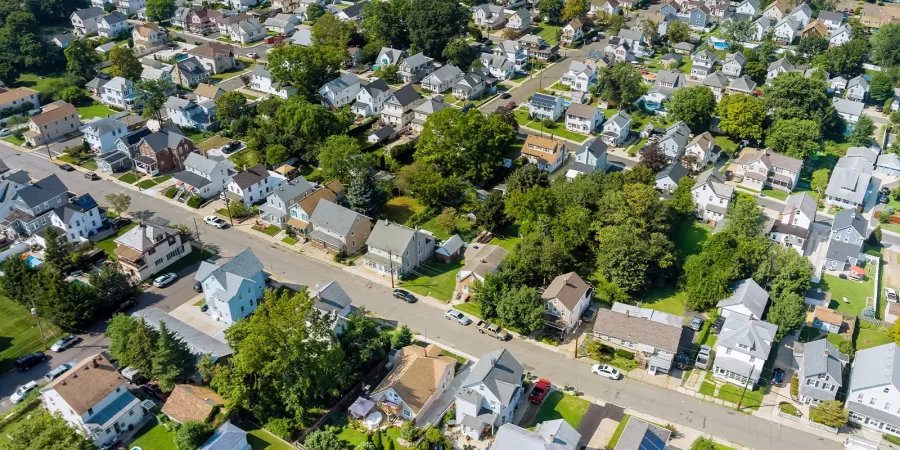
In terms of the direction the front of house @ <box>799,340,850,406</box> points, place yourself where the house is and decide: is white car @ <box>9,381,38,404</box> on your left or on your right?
on your right

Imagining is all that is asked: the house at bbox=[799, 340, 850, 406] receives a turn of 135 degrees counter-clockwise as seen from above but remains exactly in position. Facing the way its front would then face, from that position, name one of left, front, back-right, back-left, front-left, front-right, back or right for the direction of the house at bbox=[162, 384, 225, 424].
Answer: back

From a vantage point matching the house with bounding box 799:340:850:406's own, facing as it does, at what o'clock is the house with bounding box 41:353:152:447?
the house with bounding box 41:353:152:447 is roughly at 2 o'clock from the house with bounding box 799:340:850:406.

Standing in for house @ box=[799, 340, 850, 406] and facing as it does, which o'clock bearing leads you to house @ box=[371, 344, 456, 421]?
house @ box=[371, 344, 456, 421] is roughly at 2 o'clock from house @ box=[799, 340, 850, 406].

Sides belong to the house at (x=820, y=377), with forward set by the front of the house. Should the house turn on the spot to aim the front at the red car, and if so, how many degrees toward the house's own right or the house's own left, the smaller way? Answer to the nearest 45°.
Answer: approximately 45° to the house's own right

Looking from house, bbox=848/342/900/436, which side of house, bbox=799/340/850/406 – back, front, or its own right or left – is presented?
left

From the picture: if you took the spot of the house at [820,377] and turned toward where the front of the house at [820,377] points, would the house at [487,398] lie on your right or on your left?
on your right

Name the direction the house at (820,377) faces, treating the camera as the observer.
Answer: facing the viewer
